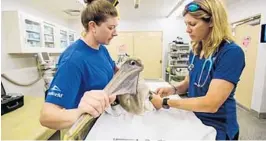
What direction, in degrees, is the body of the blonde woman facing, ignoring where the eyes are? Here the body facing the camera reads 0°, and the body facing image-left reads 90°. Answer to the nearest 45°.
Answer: approximately 45°

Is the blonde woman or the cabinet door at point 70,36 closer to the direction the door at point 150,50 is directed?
the blonde woman

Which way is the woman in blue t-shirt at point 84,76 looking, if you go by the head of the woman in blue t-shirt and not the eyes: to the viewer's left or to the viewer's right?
to the viewer's right

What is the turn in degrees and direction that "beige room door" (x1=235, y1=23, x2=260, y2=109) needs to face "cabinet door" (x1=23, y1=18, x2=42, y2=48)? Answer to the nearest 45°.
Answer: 0° — it already faces it

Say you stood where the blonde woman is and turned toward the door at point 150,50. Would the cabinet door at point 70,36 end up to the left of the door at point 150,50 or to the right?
left

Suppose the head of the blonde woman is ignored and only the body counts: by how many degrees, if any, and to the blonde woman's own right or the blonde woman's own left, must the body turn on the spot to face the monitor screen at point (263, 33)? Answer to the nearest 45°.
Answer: approximately 135° to the blonde woman's own right

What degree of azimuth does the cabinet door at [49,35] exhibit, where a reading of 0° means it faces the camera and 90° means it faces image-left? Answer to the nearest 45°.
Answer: approximately 315°

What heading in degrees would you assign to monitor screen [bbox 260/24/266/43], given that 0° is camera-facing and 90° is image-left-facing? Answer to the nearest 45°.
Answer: approximately 45°

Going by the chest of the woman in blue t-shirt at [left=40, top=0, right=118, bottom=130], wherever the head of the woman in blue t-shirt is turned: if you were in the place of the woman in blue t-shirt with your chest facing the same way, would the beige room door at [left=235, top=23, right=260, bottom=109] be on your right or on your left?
on your left

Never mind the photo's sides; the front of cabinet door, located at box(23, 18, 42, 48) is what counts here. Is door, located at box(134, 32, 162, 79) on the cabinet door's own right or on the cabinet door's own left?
on the cabinet door's own left
